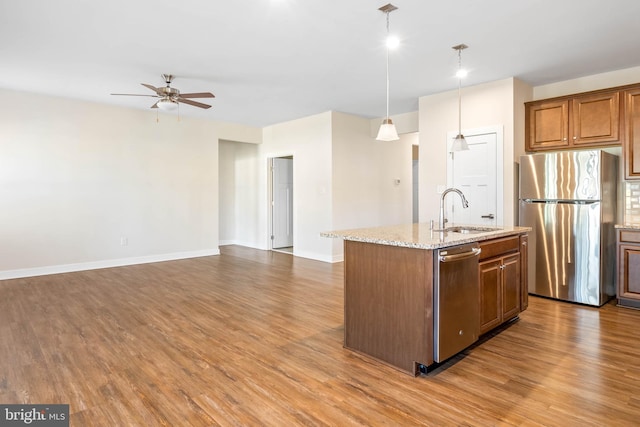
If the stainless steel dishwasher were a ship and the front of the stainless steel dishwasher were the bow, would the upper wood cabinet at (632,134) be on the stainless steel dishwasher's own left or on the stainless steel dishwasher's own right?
on the stainless steel dishwasher's own left

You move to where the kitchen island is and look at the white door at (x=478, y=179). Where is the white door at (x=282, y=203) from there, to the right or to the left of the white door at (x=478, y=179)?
left

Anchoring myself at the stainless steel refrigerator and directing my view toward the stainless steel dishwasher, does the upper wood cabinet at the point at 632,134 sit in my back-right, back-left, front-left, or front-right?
back-left

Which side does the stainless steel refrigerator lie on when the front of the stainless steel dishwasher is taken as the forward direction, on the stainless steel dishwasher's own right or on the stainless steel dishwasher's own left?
on the stainless steel dishwasher's own left

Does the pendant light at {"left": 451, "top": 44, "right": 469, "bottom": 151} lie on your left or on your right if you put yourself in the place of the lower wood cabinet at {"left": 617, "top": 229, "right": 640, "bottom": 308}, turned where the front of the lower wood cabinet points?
on your right

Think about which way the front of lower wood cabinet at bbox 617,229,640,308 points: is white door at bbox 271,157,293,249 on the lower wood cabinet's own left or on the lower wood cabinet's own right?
on the lower wood cabinet's own right

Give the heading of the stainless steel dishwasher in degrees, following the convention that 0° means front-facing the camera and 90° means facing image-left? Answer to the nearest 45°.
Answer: approximately 315°

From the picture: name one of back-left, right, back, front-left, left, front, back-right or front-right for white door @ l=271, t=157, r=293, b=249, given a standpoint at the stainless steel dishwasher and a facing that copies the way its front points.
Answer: back

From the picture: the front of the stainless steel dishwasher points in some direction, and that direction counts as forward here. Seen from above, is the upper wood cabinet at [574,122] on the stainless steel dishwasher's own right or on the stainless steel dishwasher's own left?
on the stainless steel dishwasher's own left
